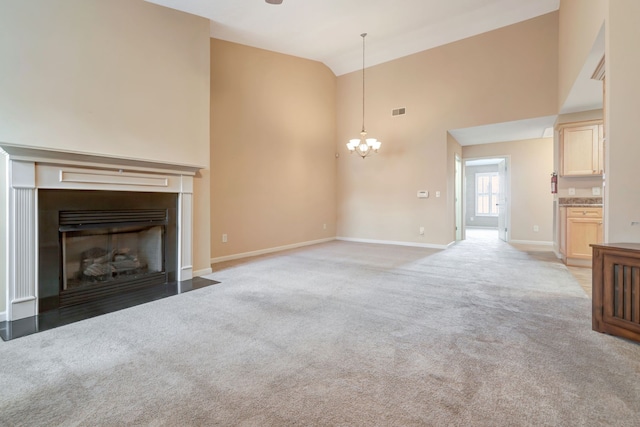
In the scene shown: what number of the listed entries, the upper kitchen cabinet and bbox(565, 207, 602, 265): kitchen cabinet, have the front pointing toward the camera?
2

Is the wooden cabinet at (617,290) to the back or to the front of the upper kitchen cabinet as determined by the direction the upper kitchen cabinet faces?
to the front

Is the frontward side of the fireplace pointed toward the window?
no

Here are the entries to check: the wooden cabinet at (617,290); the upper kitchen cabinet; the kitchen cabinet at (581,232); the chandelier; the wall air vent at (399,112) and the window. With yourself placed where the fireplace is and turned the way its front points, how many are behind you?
0

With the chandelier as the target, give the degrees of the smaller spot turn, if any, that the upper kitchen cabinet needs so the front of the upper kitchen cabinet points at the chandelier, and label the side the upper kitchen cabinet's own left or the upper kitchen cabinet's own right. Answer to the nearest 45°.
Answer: approximately 90° to the upper kitchen cabinet's own right

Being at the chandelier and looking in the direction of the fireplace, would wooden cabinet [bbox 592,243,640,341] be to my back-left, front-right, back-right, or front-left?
front-left

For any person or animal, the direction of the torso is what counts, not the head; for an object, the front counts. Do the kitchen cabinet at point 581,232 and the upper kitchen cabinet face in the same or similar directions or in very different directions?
same or similar directions

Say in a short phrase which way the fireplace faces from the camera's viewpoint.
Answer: facing the viewer and to the right of the viewer

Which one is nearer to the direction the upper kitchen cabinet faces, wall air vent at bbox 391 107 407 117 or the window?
the wall air vent

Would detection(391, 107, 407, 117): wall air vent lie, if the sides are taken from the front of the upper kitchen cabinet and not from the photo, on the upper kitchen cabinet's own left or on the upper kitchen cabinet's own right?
on the upper kitchen cabinet's own right

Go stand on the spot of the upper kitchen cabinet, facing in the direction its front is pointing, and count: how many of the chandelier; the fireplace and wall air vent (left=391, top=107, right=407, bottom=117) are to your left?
0

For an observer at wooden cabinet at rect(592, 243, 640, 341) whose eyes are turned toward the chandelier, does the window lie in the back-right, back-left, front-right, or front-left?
front-right

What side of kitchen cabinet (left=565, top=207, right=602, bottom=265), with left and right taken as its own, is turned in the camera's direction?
front

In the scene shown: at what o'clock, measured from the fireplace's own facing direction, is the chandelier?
The chandelier is roughly at 10 o'clock from the fireplace.
